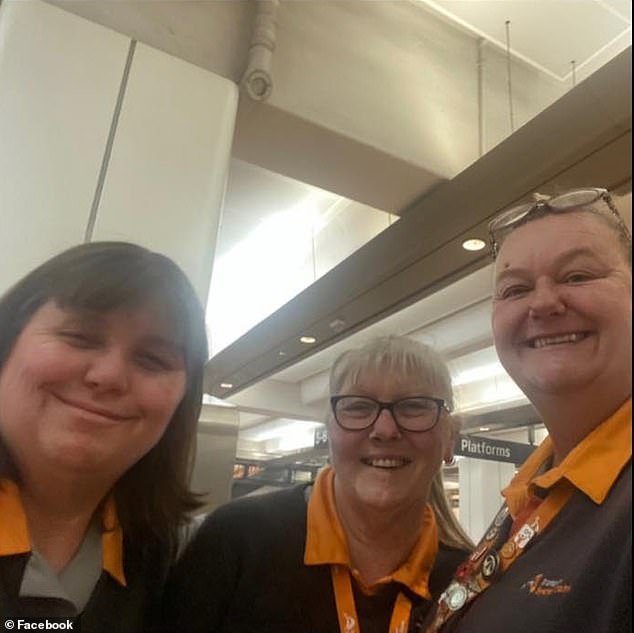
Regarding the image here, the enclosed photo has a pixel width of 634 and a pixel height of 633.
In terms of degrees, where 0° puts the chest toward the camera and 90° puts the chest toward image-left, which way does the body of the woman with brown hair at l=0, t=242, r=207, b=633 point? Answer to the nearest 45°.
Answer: approximately 0°

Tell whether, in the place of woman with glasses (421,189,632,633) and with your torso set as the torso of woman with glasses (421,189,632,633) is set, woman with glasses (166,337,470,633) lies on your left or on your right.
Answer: on your right

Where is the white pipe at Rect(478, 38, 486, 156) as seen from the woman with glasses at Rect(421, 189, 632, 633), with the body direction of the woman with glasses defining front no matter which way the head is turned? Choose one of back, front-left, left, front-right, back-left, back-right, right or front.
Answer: back-right
